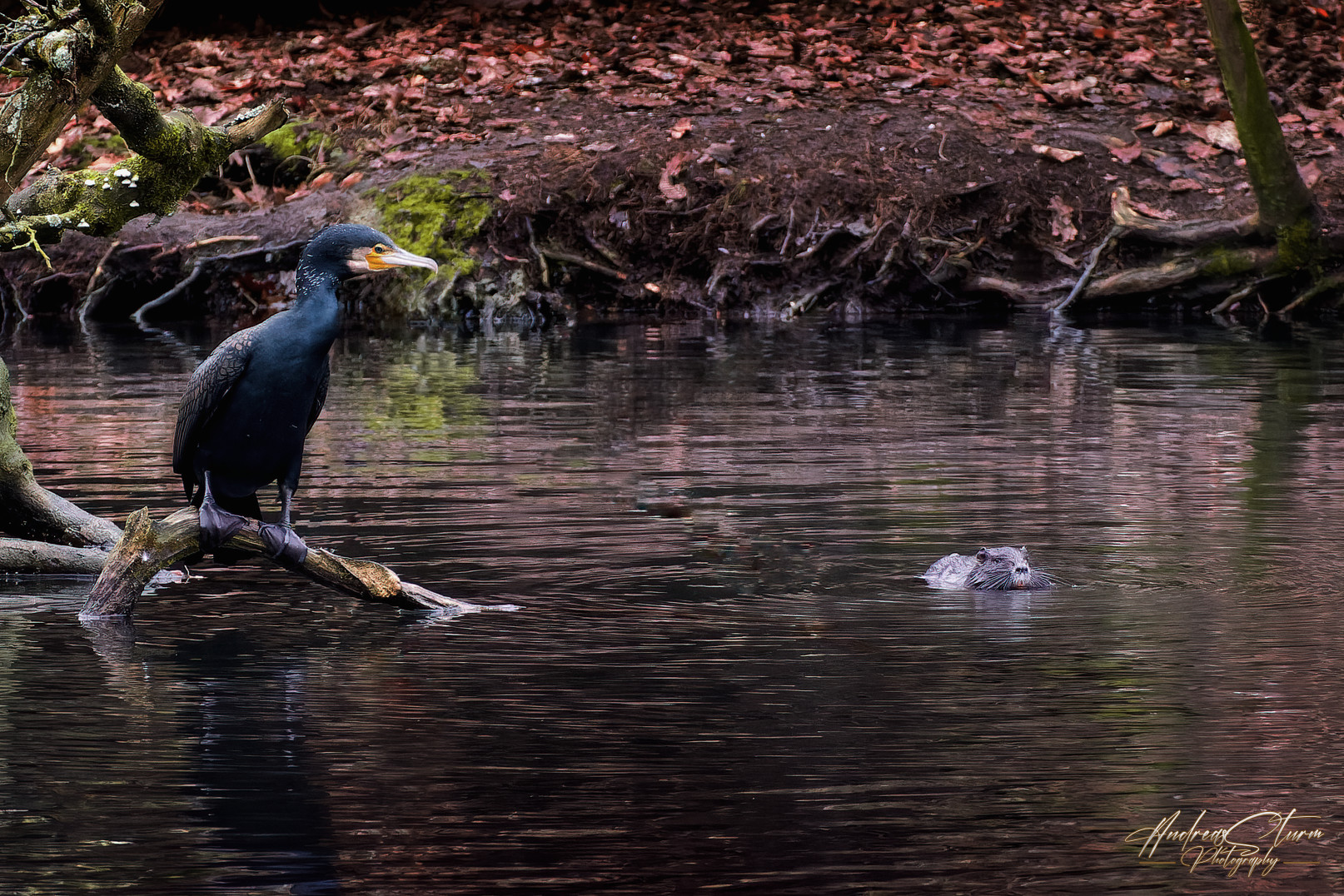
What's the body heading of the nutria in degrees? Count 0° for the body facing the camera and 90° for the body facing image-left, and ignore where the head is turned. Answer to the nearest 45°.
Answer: approximately 315°

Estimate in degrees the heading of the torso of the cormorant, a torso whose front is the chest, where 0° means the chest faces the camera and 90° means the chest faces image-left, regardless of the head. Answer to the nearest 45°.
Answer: approximately 315°

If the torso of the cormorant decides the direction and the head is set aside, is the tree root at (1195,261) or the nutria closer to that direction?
the nutria

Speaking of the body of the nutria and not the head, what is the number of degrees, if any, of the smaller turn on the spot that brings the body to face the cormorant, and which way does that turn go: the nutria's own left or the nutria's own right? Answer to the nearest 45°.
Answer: approximately 90° to the nutria's own right

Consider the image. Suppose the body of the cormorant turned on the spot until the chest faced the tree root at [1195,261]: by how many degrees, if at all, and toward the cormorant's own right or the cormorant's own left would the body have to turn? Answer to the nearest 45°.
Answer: approximately 90° to the cormorant's own left

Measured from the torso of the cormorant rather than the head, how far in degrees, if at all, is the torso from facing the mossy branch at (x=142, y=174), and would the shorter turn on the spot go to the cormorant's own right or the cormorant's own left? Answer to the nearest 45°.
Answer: approximately 135° to the cormorant's own left

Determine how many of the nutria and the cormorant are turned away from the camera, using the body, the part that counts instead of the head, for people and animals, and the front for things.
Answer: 0

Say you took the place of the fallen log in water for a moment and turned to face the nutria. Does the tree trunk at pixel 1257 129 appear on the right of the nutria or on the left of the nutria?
left

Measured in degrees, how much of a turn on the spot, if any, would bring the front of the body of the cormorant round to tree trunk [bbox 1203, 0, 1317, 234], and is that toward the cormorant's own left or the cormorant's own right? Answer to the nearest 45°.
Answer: approximately 90° to the cormorant's own left

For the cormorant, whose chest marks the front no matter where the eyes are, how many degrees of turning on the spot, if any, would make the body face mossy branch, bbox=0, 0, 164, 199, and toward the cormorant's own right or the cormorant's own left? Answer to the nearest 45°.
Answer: approximately 180°

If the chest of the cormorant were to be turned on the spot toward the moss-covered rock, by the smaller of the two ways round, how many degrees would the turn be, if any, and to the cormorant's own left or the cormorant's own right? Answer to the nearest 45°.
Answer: approximately 135° to the cormorant's own left
